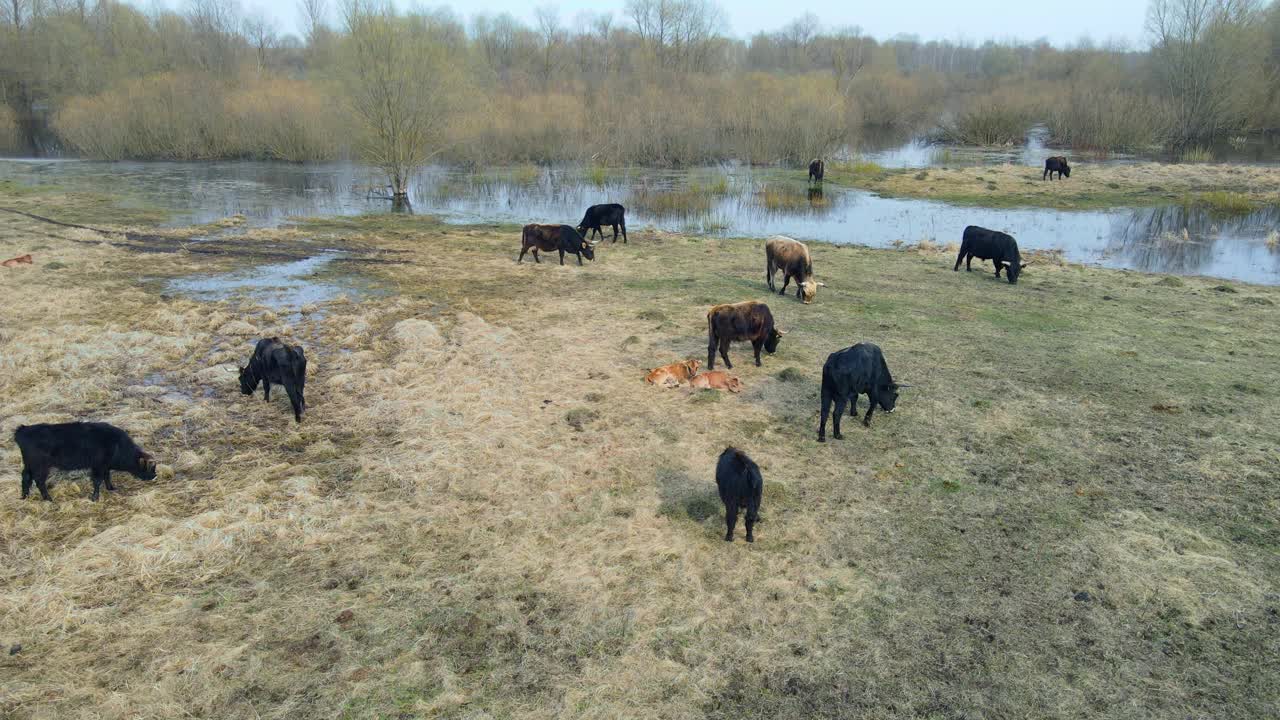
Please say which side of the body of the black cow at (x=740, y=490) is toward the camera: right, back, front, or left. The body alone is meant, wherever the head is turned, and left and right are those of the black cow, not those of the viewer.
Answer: back

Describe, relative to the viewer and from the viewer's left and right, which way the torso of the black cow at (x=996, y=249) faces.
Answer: facing the viewer and to the right of the viewer

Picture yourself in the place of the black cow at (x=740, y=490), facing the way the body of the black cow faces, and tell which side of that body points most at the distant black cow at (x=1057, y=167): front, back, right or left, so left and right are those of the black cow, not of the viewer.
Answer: front

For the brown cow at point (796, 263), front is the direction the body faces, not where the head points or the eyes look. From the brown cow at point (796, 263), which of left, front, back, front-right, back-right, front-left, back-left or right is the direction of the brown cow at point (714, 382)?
front-right

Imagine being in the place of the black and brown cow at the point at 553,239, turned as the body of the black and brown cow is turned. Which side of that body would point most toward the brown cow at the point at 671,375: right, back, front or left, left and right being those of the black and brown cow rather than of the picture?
right

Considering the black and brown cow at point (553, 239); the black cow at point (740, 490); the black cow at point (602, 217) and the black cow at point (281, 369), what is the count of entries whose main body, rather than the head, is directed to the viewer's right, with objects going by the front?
1

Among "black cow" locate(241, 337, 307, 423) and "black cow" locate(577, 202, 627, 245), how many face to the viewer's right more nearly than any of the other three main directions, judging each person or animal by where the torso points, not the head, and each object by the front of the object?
0

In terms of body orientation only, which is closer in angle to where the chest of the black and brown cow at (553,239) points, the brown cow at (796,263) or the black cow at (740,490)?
the brown cow

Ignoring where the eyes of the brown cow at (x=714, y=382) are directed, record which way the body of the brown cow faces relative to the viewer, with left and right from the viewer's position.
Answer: facing to the right of the viewer

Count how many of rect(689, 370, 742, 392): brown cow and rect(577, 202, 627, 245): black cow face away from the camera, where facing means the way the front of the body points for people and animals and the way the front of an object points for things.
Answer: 0

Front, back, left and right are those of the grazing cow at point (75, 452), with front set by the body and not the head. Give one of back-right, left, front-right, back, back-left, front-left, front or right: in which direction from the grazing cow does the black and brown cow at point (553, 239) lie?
front-left

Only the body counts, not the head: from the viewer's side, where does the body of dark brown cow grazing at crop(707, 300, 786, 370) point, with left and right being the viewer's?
facing to the right of the viewer
